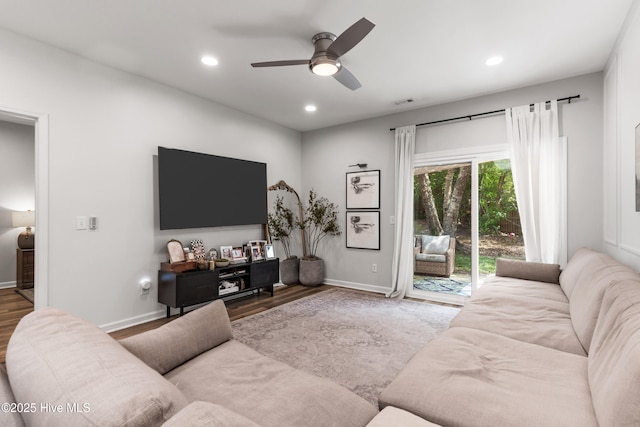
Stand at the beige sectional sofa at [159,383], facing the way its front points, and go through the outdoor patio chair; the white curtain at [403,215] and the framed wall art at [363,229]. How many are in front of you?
3

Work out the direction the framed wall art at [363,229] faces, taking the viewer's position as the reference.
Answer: facing the viewer

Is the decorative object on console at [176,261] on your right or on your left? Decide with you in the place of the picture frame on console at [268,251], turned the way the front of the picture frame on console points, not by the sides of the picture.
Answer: on your right

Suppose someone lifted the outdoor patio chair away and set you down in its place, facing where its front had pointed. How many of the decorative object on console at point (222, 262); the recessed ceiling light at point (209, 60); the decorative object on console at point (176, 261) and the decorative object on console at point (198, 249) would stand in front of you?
4

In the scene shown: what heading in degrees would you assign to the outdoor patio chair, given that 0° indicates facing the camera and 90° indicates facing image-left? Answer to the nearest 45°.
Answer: approximately 45°

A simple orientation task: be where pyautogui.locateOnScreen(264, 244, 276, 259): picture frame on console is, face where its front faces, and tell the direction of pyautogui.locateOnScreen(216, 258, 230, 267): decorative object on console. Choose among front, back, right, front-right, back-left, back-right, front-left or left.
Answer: right

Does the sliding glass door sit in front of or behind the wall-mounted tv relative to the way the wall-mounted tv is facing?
in front

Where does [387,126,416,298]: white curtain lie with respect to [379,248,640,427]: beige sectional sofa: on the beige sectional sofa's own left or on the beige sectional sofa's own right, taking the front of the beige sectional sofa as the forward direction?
on the beige sectional sofa's own right

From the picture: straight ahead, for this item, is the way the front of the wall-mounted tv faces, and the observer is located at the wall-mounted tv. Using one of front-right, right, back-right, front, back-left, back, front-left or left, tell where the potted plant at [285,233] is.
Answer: left

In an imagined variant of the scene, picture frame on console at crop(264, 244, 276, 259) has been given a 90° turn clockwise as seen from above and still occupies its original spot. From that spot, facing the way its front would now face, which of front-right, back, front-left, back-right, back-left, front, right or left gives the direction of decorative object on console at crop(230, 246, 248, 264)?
front

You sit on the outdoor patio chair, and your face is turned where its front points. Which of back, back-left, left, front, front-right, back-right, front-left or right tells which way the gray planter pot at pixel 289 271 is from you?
front-right

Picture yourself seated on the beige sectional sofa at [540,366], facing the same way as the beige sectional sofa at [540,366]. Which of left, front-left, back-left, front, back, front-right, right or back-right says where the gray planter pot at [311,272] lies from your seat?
front-right

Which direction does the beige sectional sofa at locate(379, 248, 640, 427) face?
to the viewer's left

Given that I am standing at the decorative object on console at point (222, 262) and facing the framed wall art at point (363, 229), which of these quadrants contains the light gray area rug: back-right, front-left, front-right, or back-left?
front-right

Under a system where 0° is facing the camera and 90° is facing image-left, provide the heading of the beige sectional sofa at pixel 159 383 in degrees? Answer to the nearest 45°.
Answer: approximately 225°

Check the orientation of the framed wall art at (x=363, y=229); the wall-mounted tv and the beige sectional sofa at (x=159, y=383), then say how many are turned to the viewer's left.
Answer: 0

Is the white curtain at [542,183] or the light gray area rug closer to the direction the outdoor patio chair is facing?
the light gray area rug

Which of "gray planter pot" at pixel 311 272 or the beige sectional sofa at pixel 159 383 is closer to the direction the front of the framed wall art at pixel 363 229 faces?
the beige sectional sofa

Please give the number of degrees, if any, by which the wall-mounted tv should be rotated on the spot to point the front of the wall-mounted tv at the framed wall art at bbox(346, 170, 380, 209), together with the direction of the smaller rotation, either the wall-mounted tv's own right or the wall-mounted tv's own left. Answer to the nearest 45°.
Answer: approximately 45° to the wall-mounted tv's own left

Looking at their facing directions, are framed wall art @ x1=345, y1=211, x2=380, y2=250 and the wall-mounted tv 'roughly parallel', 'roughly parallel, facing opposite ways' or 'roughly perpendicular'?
roughly perpendicular

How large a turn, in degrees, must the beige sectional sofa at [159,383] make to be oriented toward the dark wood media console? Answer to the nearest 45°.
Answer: approximately 45° to its left
